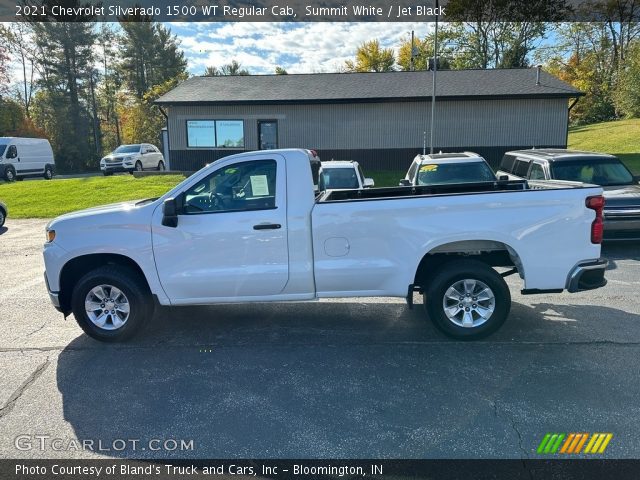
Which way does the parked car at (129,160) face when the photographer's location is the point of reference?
facing the viewer and to the left of the viewer

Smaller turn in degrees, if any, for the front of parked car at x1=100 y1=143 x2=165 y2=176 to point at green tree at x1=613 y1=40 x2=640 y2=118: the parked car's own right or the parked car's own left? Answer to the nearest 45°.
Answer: approximately 135° to the parked car's own left

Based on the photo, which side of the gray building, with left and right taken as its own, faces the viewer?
front

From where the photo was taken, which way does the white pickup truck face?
to the viewer's left

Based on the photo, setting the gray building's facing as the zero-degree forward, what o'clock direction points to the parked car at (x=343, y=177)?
The parked car is roughly at 12 o'clock from the gray building.

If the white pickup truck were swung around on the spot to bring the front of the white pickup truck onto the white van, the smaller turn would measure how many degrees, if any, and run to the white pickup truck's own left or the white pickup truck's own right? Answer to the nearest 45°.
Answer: approximately 45° to the white pickup truck's own right

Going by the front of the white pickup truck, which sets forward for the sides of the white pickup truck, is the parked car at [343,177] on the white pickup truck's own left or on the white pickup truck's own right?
on the white pickup truck's own right

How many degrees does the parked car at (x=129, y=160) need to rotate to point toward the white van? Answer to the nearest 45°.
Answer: approximately 45° to its right

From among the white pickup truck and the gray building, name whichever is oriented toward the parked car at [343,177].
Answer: the gray building

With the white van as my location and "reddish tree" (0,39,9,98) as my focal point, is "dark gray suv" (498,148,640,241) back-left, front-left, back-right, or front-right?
back-right

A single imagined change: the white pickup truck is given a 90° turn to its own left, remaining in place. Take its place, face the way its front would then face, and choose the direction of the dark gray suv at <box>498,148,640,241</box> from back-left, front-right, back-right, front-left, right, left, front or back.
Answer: back-left

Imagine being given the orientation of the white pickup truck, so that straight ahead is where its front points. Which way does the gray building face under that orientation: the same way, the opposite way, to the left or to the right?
to the left

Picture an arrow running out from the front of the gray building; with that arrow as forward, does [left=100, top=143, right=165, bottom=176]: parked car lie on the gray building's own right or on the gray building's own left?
on the gray building's own right

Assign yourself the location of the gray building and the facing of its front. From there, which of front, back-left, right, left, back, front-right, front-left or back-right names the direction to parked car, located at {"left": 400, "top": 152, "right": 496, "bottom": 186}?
front

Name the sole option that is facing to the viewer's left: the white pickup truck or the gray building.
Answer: the white pickup truck

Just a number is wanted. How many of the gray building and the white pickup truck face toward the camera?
1

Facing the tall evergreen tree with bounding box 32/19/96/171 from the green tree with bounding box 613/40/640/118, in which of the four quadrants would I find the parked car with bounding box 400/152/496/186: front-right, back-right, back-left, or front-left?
front-left
